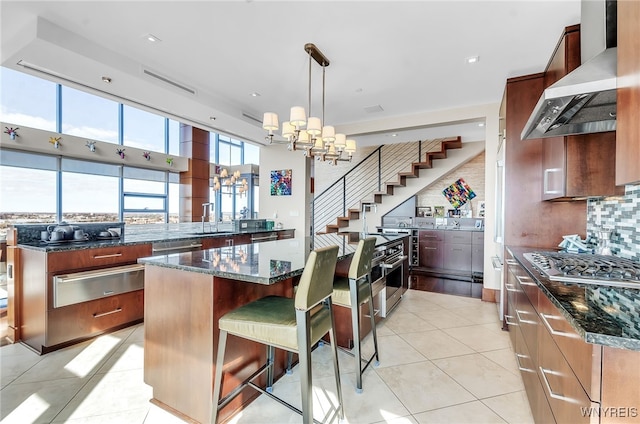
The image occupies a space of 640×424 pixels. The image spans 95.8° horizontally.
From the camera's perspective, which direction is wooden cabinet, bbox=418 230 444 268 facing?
toward the camera

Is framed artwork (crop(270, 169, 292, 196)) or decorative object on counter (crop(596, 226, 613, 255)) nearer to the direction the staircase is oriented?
the framed artwork

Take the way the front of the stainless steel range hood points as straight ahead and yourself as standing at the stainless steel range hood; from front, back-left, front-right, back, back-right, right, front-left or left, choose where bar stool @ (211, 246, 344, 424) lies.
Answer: front-left

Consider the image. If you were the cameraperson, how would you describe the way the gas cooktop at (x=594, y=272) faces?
facing to the left of the viewer

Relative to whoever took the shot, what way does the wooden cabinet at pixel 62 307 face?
facing the viewer and to the right of the viewer

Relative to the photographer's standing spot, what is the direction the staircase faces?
facing to the left of the viewer

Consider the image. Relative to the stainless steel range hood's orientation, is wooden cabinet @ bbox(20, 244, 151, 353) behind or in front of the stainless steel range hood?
in front

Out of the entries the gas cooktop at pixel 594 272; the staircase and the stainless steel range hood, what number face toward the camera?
0

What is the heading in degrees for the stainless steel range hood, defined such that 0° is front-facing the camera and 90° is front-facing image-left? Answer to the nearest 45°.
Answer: approximately 90°

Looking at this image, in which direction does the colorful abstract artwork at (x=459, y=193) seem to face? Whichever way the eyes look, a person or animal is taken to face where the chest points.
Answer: toward the camera

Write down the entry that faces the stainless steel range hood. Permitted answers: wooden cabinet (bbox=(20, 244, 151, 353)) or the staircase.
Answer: the wooden cabinet

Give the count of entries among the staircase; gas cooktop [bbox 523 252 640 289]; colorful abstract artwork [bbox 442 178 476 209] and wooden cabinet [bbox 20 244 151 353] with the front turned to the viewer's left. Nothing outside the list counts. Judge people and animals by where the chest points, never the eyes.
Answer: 2

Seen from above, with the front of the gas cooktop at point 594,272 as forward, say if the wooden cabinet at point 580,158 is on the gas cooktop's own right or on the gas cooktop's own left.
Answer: on the gas cooktop's own right
